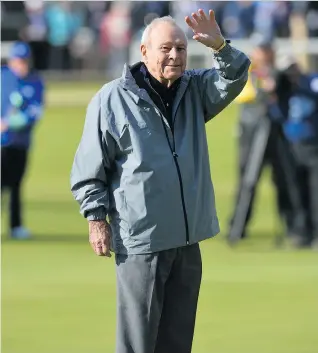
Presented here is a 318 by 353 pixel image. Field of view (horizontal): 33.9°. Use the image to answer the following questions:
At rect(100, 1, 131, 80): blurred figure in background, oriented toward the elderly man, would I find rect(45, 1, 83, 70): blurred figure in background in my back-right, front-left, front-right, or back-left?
back-right

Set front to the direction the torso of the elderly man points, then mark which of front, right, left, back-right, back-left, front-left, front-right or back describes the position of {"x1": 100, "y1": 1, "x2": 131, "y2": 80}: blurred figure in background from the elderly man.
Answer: back-left

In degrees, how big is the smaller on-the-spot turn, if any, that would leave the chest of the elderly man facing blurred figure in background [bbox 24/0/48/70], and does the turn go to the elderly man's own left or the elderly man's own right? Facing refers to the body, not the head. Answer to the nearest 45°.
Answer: approximately 135° to the elderly man's own left

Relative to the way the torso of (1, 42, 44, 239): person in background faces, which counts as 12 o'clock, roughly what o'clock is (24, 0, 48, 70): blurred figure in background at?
The blurred figure in background is roughly at 6 o'clock from the person in background.

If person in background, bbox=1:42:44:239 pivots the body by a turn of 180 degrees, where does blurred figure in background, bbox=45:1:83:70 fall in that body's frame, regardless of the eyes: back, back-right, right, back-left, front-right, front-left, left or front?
front

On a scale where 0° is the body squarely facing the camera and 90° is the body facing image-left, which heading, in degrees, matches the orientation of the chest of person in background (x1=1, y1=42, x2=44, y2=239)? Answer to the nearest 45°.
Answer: approximately 0°
